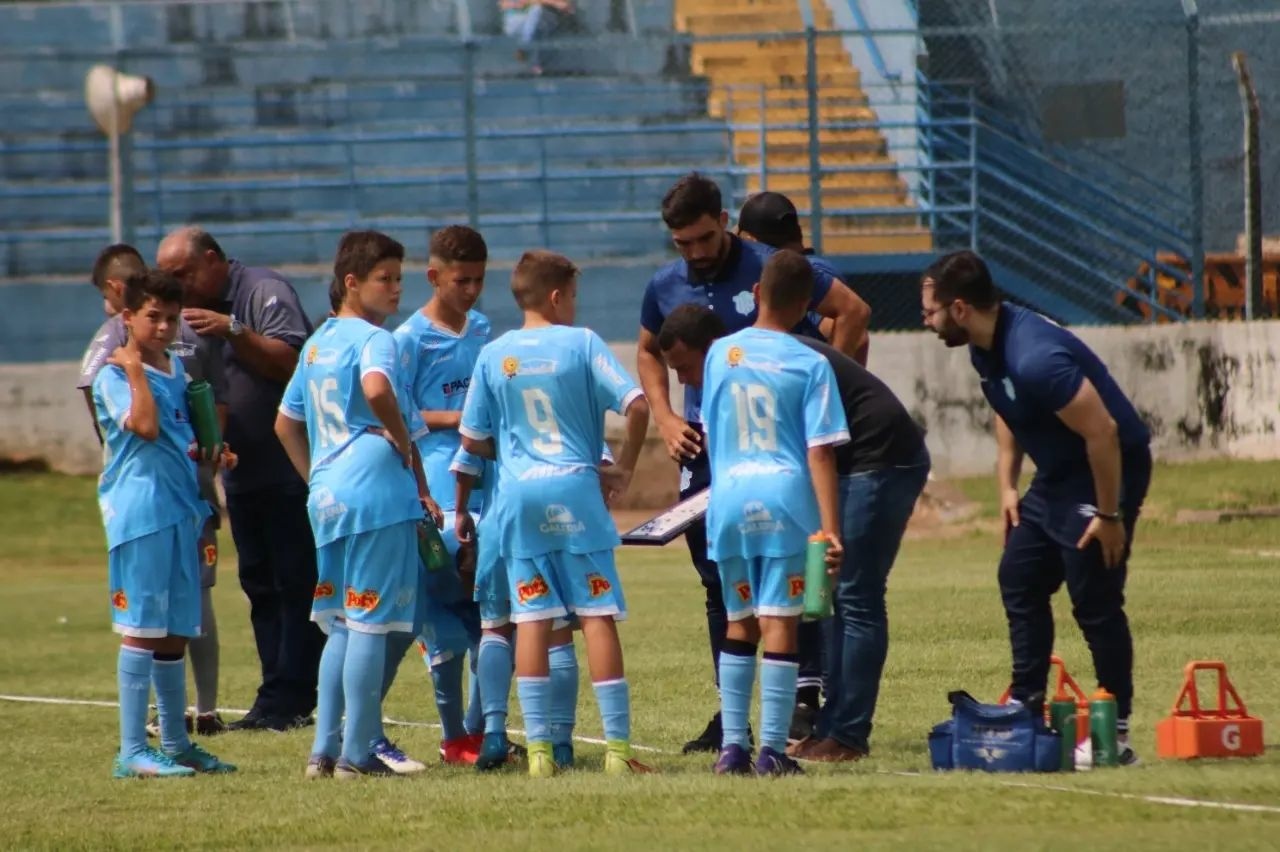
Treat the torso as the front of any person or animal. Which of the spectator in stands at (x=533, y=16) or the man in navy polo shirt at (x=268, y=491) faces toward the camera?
the spectator in stands

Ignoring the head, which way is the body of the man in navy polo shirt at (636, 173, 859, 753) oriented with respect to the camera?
toward the camera

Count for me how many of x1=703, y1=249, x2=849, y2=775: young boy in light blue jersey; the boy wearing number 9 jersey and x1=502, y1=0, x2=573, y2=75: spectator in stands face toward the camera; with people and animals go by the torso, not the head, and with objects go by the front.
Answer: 1

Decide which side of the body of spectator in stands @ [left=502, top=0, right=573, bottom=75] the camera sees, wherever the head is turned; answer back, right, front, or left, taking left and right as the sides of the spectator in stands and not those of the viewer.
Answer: front

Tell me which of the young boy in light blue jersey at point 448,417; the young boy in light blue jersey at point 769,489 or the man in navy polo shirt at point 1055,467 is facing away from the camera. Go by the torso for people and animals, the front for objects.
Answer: the young boy in light blue jersey at point 769,489

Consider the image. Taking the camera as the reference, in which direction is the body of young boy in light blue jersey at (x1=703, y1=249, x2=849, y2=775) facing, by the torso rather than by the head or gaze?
away from the camera

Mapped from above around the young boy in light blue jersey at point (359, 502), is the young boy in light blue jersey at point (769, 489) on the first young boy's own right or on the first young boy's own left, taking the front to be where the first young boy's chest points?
on the first young boy's own right

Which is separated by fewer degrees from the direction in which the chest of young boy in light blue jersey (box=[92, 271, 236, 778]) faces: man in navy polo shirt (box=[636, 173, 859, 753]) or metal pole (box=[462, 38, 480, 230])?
the man in navy polo shirt

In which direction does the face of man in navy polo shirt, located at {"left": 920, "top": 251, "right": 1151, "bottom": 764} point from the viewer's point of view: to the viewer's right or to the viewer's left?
to the viewer's left

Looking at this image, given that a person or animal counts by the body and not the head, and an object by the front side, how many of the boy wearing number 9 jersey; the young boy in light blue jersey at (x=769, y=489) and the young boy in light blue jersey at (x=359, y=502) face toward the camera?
0

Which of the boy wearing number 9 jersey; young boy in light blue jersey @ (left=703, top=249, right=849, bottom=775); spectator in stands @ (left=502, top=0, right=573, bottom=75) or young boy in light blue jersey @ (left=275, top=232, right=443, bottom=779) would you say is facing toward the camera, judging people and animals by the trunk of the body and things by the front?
the spectator in stands

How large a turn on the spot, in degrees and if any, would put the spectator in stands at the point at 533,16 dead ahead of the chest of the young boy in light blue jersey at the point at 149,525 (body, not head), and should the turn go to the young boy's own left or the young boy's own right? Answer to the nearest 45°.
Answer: approximately 135° to the young boy's own left

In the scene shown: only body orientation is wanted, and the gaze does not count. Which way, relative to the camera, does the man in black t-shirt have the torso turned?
to the viewer's left

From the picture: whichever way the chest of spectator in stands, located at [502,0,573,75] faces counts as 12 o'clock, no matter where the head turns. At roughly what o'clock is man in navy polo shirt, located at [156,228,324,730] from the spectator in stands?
The man in navy polo shirt is roughly at 12 o'clock from the spectator in stands.

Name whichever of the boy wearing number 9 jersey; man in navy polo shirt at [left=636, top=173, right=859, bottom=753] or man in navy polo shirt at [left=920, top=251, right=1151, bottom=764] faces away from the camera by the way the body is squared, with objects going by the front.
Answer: the boy wearing number 9 jersey

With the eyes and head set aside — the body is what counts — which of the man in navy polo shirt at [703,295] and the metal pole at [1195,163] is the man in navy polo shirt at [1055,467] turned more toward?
the man in navy polo shirt
